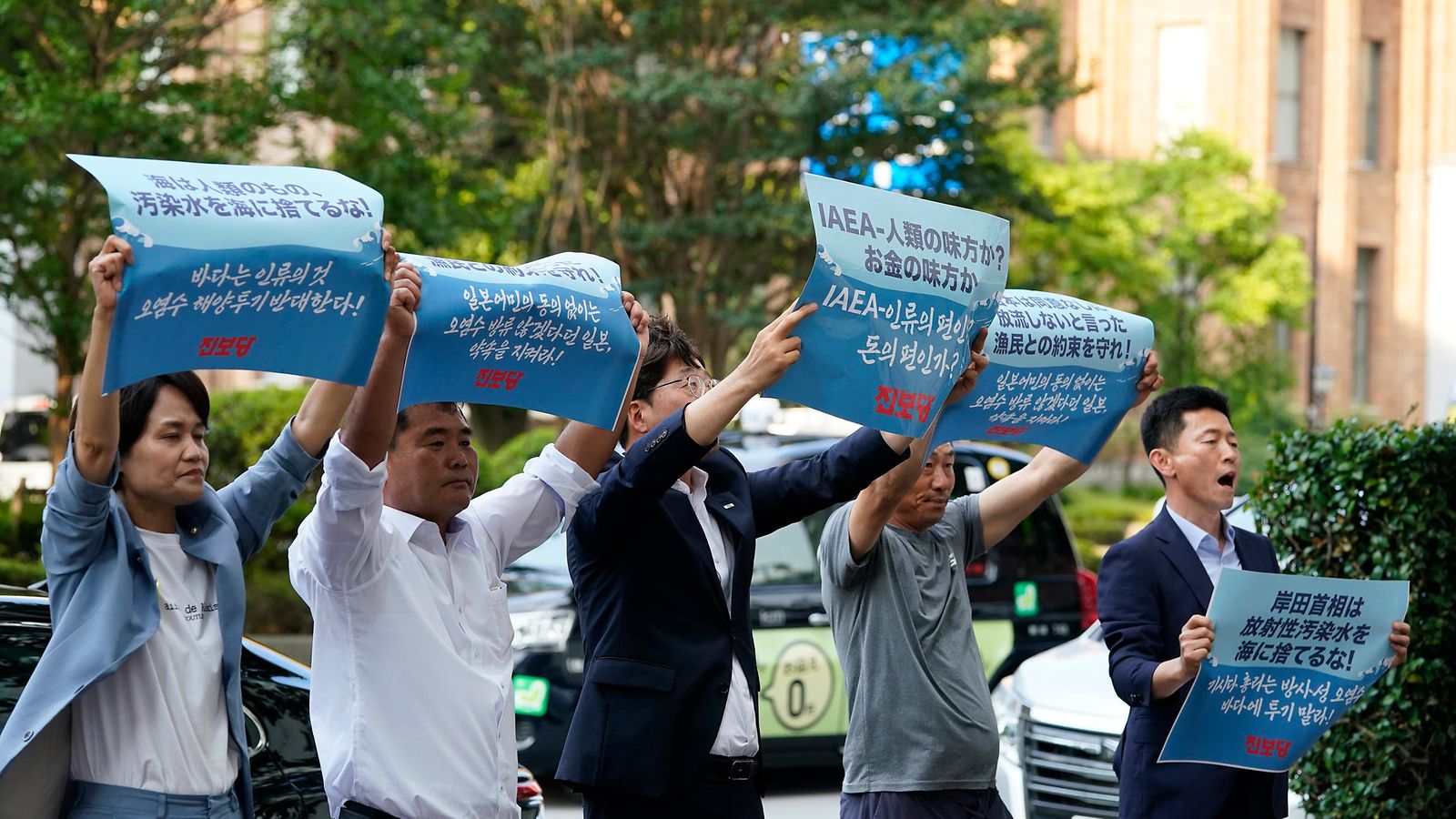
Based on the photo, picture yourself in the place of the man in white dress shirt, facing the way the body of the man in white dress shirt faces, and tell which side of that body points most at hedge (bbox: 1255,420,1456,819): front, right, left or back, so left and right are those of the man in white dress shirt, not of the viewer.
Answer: left

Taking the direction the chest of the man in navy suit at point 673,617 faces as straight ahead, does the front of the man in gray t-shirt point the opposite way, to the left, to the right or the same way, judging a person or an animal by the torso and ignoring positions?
the same way

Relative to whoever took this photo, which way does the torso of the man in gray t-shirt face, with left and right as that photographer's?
facing the viewer and to the right of the viewer

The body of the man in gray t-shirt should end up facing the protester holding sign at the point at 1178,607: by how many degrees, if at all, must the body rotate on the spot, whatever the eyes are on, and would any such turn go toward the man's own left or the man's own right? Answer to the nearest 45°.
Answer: approximately 45° to the man's own left

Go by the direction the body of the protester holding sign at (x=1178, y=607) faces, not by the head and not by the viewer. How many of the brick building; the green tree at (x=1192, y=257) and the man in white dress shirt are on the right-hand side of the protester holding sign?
1

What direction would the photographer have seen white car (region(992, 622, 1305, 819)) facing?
facing the viewer and to the left of the viewer

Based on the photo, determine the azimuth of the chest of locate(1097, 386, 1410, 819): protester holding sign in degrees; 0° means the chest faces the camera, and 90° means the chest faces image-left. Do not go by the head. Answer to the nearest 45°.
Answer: approximately 315°

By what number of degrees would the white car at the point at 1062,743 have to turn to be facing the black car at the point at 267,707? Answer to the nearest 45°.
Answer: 0° — it already faces it

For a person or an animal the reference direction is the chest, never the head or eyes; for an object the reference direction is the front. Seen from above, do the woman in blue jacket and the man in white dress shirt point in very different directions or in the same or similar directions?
same or similar directions

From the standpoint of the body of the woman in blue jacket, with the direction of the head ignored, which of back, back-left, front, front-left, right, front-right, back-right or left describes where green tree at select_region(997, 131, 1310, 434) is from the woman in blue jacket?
left

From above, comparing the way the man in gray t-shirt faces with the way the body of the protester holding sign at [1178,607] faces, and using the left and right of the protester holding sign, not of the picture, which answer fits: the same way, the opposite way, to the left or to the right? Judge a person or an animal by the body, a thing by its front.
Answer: the same way

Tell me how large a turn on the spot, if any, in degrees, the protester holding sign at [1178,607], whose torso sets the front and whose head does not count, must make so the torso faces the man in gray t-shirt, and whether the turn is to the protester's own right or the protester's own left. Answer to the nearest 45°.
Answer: approximately 135° to the protester's own right

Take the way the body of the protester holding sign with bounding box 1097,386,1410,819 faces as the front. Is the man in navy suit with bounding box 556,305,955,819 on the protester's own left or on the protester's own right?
on the protester's own right
